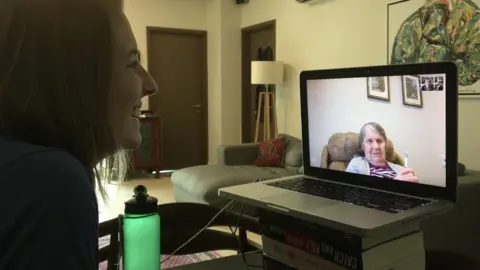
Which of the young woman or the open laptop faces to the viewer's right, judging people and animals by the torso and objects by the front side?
the young woman

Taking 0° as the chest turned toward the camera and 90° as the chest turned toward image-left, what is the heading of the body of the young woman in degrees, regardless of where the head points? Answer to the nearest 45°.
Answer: approximately 270°

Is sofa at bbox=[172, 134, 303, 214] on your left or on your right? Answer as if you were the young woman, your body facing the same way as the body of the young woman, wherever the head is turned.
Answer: on your left

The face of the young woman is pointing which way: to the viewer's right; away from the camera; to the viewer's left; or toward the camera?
to the viewer's right

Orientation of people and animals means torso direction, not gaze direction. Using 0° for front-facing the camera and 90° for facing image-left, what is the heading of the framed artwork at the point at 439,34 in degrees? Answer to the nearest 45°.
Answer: approximately 45°

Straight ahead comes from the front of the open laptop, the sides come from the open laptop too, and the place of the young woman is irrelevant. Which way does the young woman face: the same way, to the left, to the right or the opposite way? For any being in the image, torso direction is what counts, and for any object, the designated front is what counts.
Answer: the opposite way
